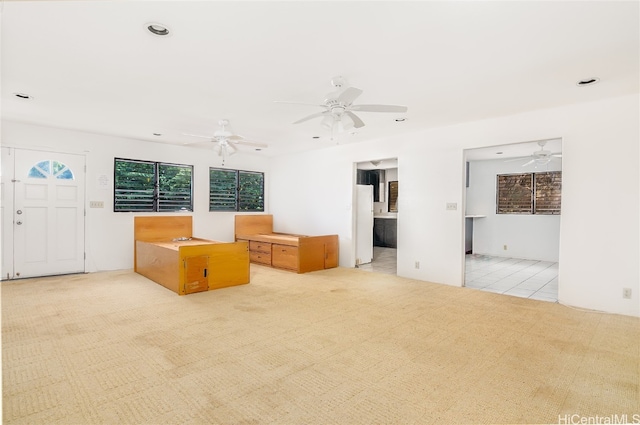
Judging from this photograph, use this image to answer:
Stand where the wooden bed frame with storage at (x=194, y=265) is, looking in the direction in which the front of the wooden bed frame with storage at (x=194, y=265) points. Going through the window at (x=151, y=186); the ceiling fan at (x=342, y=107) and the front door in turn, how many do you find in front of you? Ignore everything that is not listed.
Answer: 1

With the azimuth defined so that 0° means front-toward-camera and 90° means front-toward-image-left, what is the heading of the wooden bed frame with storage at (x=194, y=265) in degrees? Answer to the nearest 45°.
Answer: approximately 315°

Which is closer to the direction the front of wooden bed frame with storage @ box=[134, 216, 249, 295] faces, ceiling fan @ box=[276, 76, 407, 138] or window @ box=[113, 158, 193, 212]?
the ceiling fan

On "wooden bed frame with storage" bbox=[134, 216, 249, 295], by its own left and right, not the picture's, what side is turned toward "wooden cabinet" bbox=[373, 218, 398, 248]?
left

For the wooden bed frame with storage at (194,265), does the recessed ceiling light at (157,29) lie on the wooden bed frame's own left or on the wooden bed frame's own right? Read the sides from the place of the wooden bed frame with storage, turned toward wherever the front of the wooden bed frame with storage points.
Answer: on the wooden bed frame's own right

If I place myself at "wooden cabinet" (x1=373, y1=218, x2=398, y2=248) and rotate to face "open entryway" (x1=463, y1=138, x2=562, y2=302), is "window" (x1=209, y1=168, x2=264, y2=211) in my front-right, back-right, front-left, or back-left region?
front-right

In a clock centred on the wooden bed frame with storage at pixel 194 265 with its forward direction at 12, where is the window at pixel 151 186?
The window is roughly at 7 o'clock from the wooden bed frame with storage.

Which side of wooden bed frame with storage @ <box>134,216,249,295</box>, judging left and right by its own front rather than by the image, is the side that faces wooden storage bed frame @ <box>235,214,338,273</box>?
left

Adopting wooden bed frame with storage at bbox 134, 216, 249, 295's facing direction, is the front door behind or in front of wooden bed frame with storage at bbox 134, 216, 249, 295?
behind

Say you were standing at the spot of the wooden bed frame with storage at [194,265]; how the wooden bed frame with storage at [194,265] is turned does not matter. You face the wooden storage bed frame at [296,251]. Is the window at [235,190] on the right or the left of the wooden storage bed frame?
left

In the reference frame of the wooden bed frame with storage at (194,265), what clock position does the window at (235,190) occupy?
The window is roughly at 8 o'clock from the wooden bed frame with storage.
